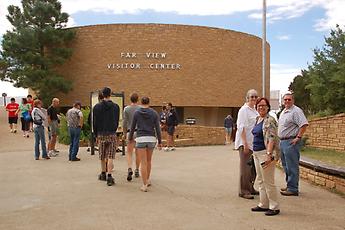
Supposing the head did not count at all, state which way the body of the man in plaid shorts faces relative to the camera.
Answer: away from the camera

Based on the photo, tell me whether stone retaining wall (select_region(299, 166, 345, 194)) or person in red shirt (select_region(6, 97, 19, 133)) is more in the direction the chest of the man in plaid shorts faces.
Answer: the person in red shirt

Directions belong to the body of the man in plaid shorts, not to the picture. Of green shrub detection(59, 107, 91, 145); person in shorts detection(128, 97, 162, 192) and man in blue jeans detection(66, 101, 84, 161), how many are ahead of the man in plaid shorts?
2

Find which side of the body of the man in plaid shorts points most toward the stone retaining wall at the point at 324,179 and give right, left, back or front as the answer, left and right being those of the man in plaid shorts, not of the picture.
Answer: right

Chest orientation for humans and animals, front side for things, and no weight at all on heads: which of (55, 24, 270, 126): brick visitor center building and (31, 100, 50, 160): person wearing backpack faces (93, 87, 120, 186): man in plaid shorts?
the brick visitor center building

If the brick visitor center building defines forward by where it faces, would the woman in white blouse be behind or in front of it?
in front

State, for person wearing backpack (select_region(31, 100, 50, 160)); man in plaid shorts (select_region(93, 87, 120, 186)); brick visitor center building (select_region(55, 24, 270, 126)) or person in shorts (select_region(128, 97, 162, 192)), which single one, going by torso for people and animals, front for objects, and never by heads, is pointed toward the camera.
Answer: the brick visitor center building

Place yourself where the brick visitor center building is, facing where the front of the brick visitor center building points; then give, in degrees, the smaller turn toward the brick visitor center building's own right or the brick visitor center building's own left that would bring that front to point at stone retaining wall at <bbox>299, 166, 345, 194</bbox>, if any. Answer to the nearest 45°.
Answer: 0° — it already faces it

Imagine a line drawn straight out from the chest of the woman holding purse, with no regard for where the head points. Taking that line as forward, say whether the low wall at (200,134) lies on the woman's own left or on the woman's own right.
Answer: on the woman's own right

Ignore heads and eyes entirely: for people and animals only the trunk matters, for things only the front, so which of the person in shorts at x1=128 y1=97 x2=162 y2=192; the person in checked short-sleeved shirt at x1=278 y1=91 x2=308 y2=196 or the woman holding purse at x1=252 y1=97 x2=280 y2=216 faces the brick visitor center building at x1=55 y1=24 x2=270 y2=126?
the person in shorts

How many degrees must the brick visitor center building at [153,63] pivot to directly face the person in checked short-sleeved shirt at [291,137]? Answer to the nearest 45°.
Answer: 0° — it already faces them
